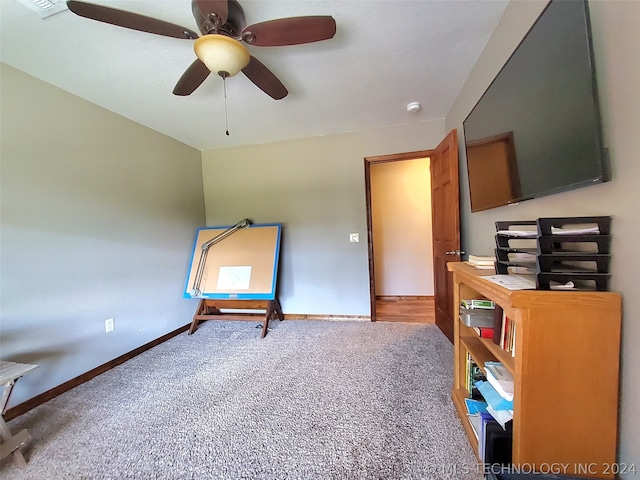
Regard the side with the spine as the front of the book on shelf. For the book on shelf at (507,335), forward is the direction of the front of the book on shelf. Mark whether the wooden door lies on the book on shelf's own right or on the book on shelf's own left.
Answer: on the book on shelf's own right

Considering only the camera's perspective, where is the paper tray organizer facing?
facing the viewer and to the left of the viewer

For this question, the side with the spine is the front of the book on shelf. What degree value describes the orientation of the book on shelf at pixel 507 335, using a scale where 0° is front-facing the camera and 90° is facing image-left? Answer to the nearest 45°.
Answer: approximately 45°

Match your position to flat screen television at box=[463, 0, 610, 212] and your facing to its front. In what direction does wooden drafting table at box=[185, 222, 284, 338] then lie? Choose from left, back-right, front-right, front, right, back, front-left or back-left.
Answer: front-right

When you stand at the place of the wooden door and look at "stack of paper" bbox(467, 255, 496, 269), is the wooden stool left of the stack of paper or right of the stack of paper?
right

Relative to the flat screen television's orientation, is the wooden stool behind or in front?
in front

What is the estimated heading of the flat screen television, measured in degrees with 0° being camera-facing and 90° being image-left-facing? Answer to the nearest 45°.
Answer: approximately 45°

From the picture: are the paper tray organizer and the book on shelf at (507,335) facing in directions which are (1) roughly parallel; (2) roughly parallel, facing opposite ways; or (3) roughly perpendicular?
roughly parallel
